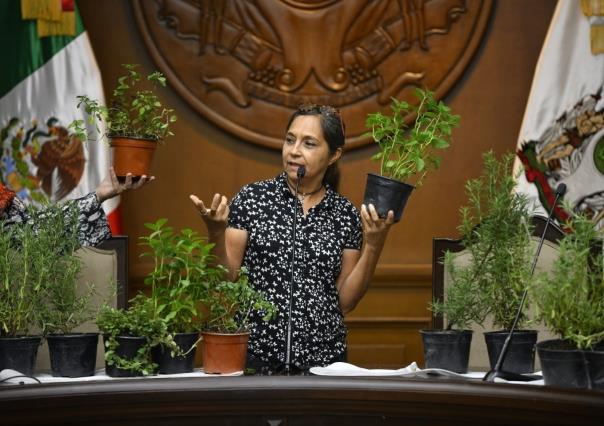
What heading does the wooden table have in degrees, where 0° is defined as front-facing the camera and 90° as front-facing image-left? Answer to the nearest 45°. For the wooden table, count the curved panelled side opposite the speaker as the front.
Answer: approximately 0°

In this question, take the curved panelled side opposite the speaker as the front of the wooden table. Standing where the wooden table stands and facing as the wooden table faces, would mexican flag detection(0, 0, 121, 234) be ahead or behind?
behind
